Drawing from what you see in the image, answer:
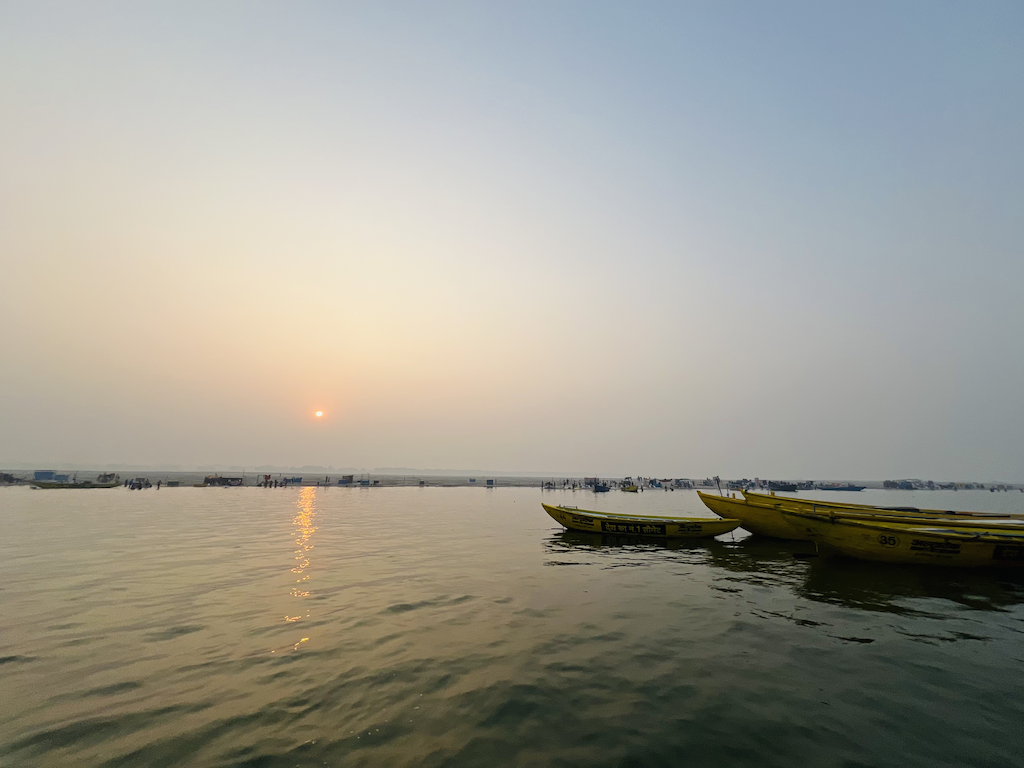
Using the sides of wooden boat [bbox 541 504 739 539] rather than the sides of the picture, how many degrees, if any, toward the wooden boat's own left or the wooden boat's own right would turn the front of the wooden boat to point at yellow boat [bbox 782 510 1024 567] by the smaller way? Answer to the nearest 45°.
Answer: approximately 135° to the wooden boat's own left

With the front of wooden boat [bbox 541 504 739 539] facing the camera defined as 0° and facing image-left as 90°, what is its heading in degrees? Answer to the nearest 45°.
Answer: approximately 90°

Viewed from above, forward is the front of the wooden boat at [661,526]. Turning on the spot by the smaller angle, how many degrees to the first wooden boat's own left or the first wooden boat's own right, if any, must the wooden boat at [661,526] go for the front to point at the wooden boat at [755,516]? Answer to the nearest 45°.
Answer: approximately 135° to the first wooden boat's own right

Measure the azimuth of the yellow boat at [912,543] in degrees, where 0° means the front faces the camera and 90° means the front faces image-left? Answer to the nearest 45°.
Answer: approximately 90°

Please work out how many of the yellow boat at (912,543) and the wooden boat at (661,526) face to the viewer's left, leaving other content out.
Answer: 2
